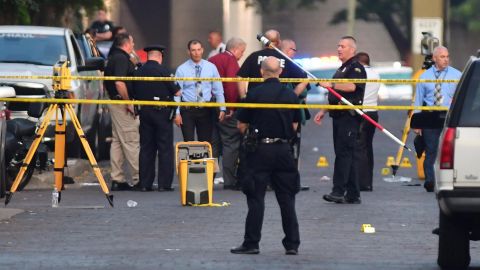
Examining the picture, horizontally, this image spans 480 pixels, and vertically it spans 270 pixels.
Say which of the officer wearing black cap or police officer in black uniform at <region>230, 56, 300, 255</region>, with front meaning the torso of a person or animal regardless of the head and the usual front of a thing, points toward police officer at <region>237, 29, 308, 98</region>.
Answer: the police officer in black uniform

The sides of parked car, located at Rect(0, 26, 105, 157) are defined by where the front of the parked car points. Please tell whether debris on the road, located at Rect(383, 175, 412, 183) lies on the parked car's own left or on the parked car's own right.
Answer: on the parked car's own left

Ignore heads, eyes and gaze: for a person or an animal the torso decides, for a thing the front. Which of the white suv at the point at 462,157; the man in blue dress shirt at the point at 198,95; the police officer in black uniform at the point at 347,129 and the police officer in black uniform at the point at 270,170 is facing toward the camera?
the man in blue dress shirt

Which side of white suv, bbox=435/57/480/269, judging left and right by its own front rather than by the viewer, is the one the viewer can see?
back

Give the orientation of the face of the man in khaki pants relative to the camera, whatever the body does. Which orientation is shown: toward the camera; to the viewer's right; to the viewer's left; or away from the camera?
to the viewer's right
